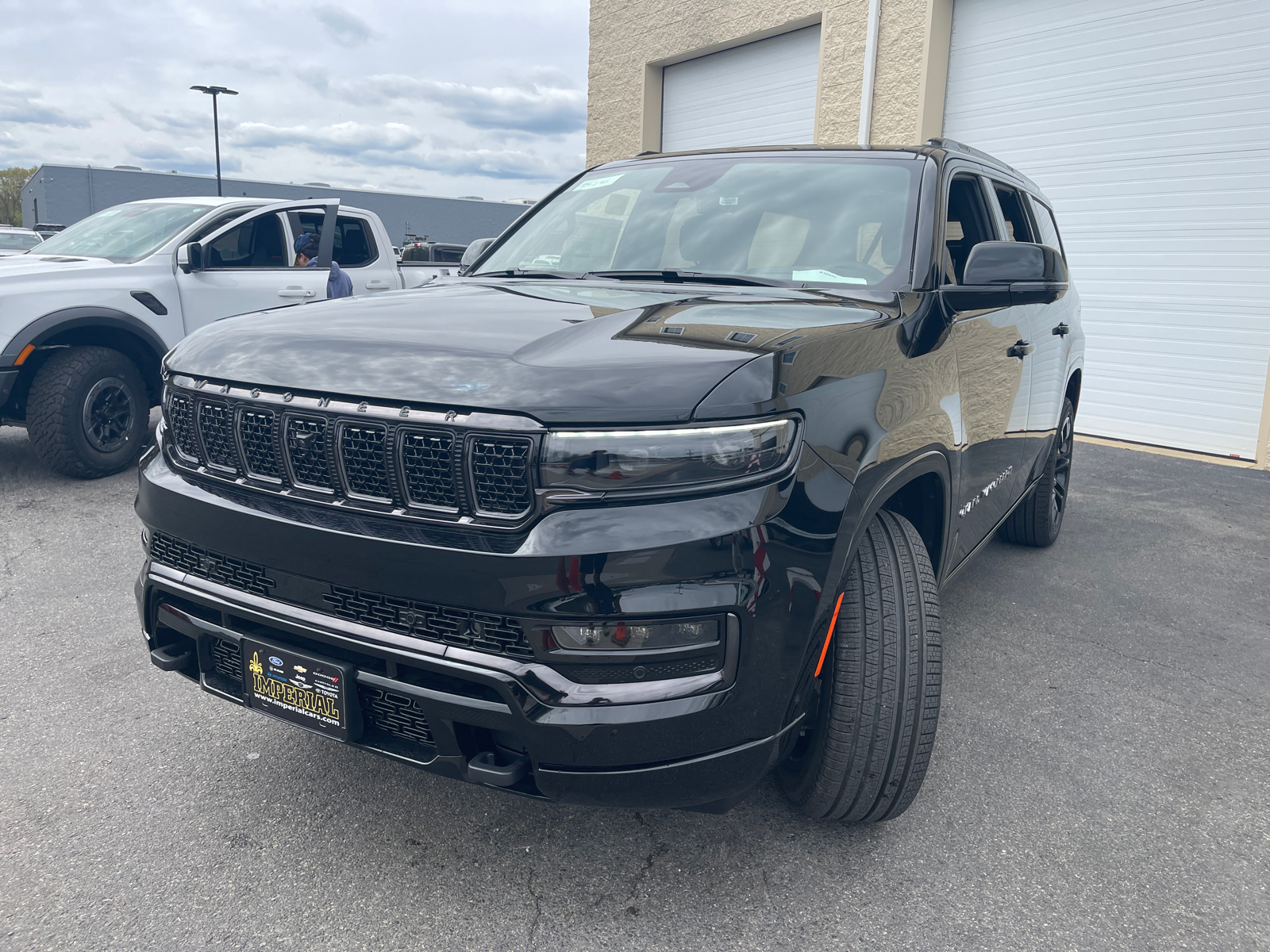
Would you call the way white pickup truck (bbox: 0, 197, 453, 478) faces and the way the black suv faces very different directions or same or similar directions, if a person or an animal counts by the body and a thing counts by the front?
same or similar directions

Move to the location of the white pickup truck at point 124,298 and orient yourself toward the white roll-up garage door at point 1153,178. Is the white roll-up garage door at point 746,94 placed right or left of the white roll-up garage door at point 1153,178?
left

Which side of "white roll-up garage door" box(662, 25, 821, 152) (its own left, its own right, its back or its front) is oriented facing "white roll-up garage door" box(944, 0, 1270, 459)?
left

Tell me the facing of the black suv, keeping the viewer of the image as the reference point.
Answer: facing the viewer and to the left of the viewer

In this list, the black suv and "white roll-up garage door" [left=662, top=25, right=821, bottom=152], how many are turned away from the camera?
0

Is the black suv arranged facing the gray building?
no

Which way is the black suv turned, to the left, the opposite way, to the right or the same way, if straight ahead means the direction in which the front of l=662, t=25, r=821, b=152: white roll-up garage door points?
the same way

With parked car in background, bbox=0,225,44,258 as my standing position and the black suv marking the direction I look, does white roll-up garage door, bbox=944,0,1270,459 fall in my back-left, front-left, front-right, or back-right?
front-left

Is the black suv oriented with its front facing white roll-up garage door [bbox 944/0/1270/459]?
no

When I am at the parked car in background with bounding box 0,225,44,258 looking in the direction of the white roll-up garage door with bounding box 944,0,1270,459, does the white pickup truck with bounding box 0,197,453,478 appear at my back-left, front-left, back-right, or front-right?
front-right

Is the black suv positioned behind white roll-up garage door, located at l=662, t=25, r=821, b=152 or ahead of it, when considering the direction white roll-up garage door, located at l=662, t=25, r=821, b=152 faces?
ahead

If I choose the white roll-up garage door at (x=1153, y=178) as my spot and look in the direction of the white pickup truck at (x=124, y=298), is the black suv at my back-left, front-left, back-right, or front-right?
front-left

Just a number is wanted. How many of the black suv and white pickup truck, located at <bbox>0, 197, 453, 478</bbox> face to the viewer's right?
0

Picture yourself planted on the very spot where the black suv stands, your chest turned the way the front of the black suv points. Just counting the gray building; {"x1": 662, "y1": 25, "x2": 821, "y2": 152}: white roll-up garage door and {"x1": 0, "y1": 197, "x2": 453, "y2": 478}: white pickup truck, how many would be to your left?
0

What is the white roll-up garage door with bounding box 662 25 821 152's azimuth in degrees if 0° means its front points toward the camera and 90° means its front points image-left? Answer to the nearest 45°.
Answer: approximately 45°

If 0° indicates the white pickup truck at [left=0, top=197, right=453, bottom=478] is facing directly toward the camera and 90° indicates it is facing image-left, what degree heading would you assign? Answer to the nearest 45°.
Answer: approximately 45°

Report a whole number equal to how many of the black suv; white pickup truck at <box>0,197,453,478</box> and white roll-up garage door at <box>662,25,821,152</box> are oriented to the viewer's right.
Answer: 0

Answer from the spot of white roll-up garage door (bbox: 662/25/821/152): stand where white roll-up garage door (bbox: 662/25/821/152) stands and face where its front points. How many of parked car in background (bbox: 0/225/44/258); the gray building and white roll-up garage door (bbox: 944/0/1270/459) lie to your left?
1

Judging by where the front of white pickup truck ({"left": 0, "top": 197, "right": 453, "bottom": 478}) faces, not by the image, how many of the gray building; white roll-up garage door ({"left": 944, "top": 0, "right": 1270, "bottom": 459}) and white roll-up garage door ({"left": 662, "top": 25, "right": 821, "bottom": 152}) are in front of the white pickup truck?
0

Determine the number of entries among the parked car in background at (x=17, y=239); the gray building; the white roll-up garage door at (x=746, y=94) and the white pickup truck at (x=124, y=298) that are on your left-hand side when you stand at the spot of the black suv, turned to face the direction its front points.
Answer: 0

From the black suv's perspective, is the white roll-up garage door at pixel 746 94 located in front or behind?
behind
